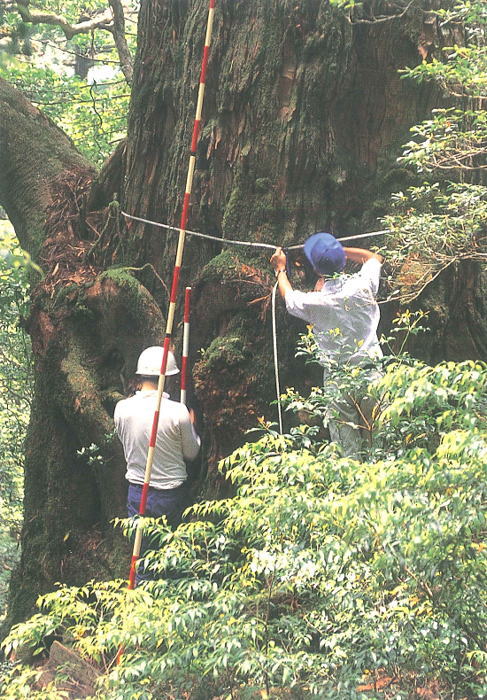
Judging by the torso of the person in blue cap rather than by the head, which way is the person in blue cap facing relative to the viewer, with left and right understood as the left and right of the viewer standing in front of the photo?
facing away from the viewer

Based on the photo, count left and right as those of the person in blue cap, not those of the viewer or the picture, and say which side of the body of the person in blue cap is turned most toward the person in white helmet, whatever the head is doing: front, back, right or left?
left
